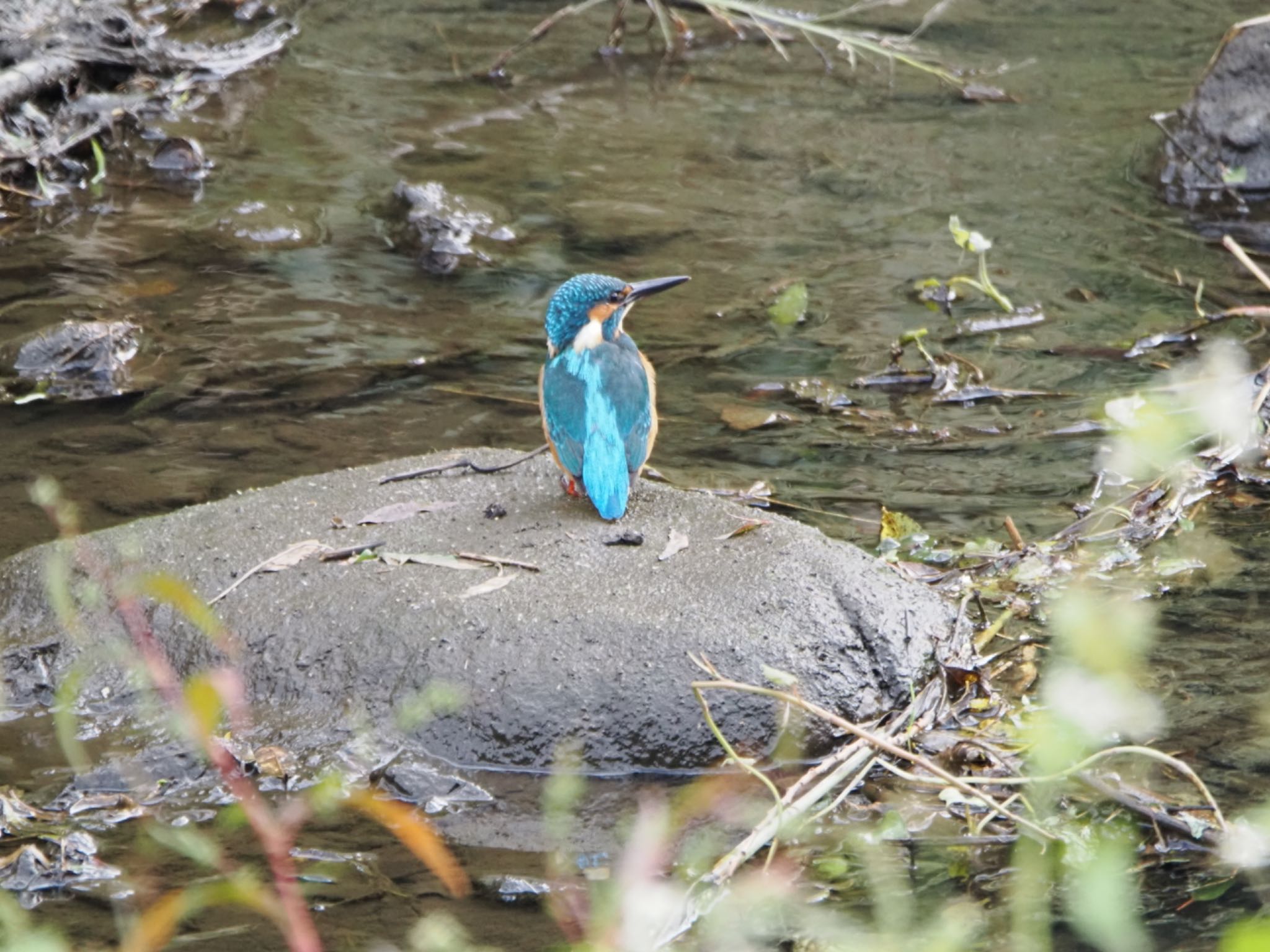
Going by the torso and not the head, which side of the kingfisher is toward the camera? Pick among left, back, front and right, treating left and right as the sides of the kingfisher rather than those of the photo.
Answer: back

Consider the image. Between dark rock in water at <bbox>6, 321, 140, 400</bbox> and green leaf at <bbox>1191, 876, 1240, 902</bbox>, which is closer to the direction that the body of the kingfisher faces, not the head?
the dark rock in water

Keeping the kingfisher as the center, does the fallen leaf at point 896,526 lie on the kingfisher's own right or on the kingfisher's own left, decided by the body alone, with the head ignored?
on the kingfisher's own right

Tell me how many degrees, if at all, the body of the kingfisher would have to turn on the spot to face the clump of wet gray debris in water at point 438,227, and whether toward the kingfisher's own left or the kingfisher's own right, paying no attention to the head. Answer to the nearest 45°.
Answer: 0° — it already faces it

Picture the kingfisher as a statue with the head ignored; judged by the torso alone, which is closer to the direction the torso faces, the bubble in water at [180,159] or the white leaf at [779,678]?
the bubble in water

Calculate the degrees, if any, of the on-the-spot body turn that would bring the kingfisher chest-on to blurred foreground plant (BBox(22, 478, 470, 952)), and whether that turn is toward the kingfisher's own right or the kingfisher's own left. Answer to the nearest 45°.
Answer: approximately 135° to the kingfisher's own left
